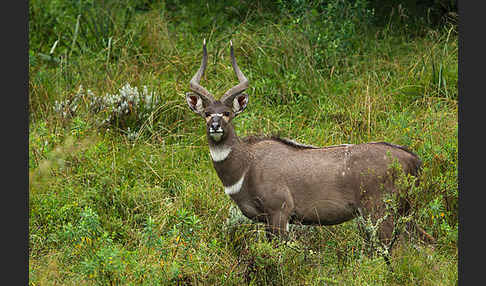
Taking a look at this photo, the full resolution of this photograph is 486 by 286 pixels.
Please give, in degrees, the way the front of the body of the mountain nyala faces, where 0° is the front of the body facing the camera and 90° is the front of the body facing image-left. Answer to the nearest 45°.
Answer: approximately 90°
